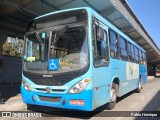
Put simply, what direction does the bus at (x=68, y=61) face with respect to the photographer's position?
facing the viewer and to the left of the viewer

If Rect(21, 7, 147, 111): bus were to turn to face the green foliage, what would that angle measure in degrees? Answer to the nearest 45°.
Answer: approximately 90° to its right
